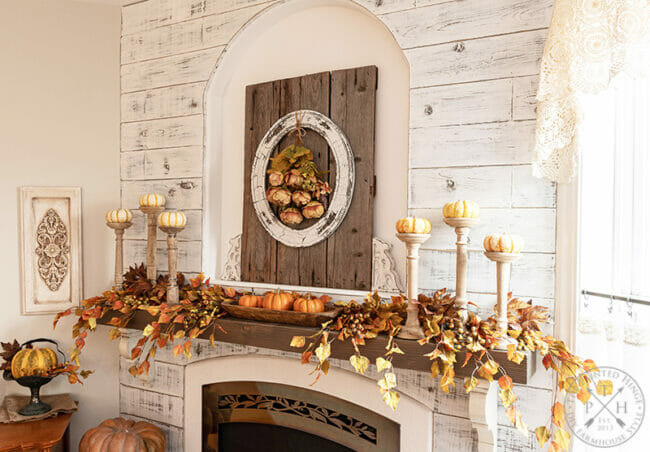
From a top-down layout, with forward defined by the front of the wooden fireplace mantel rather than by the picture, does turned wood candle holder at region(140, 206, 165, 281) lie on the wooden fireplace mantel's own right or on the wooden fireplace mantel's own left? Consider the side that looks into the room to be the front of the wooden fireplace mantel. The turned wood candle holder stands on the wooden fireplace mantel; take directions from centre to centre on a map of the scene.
on the wooden fireplace mantel's own right

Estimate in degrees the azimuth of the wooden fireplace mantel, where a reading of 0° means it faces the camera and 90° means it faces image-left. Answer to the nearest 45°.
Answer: approximately 45°

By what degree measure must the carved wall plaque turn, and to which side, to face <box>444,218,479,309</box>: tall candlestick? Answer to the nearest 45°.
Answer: approximately 45° to its left

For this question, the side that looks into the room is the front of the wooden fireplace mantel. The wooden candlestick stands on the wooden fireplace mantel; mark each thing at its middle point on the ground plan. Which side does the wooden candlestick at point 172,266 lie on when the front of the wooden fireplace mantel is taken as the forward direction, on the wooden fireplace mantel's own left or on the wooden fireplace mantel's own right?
on the wooden fireplace mantel's own right

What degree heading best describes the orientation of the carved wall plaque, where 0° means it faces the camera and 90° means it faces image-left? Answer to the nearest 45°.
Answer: approximately 0°

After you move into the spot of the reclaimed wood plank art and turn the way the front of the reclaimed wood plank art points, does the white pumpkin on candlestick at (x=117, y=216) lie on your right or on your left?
on your right

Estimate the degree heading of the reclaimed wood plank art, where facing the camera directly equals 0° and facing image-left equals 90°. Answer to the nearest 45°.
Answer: approximately 45°
